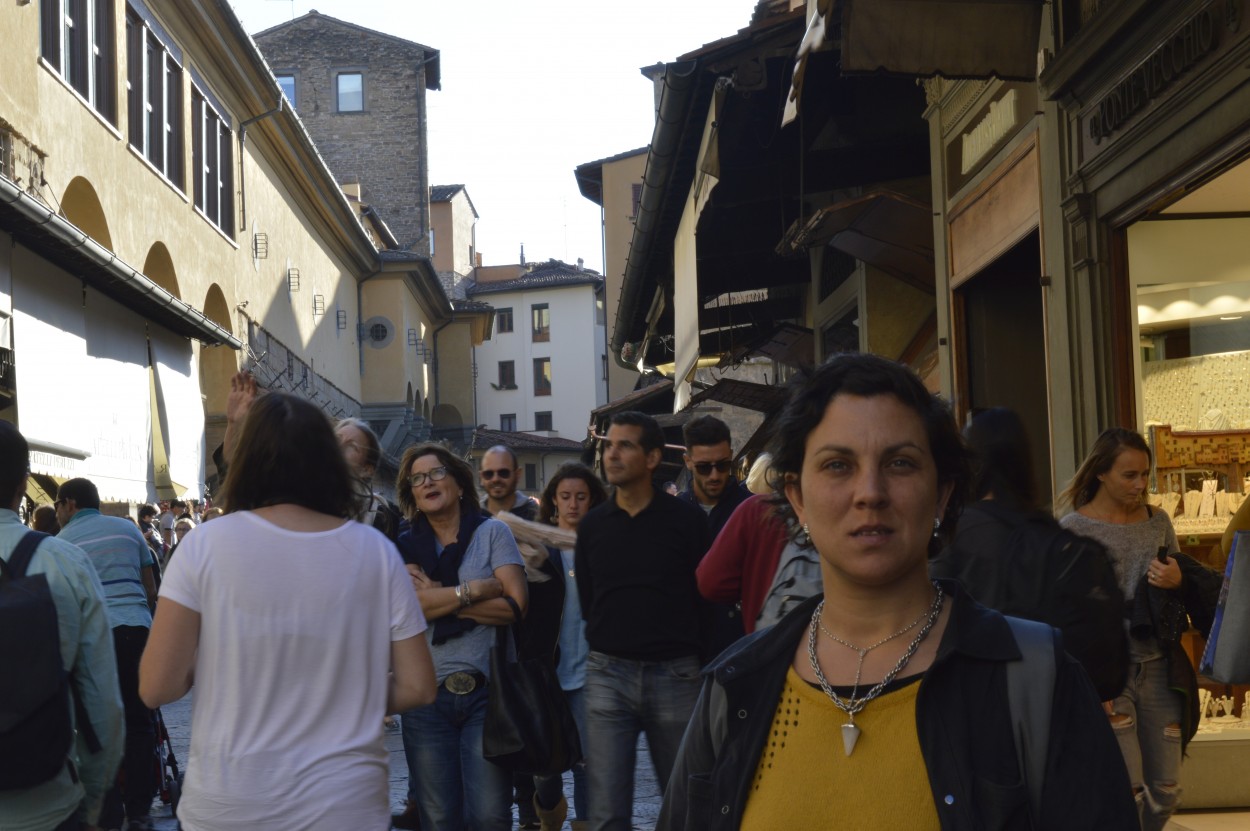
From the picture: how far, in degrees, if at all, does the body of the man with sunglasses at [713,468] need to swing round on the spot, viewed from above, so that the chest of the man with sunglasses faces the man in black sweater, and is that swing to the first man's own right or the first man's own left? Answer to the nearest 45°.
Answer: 0° — they already face them

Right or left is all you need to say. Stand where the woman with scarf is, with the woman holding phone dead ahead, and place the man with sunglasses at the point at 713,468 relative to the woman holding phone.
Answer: left

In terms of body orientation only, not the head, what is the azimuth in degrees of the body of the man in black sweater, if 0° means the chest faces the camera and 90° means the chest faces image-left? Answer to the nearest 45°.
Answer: approximately 0°

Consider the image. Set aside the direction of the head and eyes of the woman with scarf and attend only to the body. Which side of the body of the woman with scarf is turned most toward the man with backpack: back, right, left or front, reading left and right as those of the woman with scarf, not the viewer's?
front

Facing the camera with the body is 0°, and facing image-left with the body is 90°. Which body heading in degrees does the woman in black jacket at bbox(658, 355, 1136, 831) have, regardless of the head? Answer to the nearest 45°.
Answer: approximately 0°

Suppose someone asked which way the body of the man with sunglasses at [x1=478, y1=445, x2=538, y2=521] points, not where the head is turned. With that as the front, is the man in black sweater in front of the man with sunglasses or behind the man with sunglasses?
in front

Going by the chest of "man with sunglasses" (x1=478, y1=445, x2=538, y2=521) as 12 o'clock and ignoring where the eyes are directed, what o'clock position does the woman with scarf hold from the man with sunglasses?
The woman with scarf is roughly at 12 o'clock from the man with sunglasses.

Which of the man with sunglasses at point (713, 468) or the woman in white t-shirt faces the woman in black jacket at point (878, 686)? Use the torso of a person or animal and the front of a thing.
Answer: the man with sunglasses

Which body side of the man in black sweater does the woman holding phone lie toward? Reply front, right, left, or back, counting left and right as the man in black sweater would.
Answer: left

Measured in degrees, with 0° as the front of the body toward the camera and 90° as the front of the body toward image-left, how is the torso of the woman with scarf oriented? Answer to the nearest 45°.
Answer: approximately 45°

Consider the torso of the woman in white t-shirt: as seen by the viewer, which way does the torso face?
away from the camera
